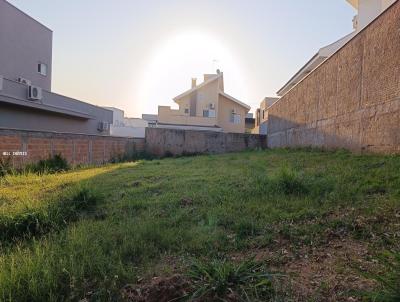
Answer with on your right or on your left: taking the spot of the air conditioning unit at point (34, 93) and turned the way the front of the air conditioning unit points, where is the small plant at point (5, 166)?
on your right

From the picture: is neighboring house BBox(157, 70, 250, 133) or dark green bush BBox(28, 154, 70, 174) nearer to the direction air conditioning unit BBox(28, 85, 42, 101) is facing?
the dark green bush

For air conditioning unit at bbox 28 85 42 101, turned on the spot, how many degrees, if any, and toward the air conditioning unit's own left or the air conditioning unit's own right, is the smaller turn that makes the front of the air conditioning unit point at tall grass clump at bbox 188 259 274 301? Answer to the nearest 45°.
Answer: approximately 45° to the air conditioning unit's own right

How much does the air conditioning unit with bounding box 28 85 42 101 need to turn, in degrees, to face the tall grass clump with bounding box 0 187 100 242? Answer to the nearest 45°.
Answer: approximately 45° to its right

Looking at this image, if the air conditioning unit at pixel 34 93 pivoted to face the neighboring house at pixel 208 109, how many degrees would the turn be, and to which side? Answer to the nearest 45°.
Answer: approximately 90° to its left

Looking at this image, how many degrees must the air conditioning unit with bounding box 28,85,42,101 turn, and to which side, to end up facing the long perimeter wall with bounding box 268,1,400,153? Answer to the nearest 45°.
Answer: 0° — it already faces it

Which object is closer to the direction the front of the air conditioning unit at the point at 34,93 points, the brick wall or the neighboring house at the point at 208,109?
the brick wall

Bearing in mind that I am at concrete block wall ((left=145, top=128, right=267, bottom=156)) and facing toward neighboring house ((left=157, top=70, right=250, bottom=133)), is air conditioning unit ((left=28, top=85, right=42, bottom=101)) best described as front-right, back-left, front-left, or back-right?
back-left

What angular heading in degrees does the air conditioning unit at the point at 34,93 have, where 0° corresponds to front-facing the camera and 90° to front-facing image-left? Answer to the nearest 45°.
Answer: approximately 315°
